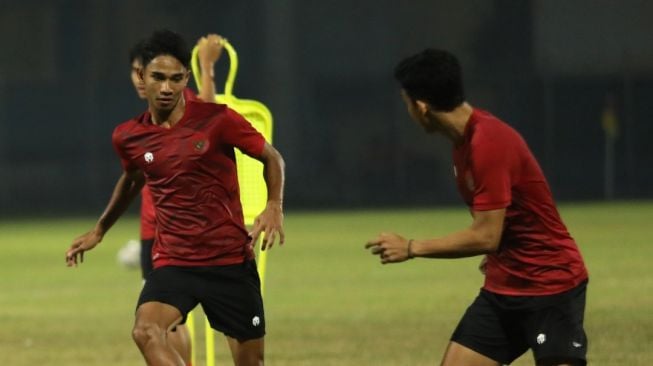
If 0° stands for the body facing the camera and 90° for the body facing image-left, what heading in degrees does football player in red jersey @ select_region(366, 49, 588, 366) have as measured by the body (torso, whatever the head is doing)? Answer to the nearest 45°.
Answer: approximately 90°

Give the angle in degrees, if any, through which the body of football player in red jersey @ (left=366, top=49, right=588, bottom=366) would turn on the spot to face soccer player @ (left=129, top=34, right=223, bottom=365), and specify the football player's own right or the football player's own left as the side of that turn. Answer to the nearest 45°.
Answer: approximately 45° to the football player's own right

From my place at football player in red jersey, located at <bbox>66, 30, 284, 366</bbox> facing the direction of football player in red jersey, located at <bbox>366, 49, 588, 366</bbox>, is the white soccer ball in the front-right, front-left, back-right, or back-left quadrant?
back-left

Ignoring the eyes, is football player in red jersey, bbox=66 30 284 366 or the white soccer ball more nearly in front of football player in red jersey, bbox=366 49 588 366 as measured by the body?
the football player in red jersey

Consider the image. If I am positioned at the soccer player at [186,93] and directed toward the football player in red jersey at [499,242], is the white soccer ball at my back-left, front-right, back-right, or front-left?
back-left
